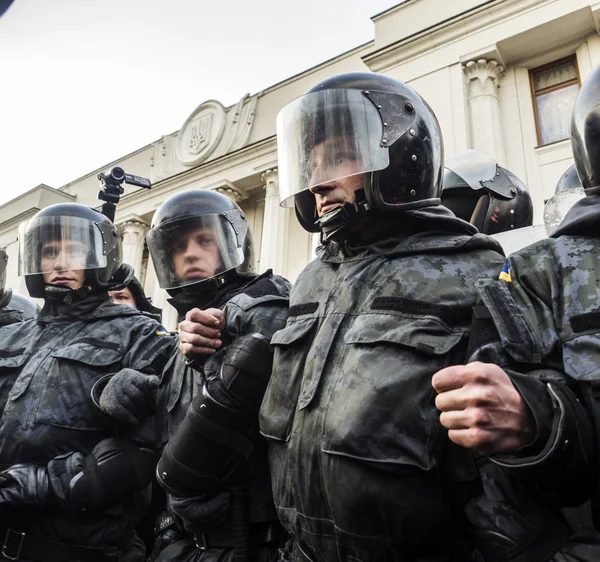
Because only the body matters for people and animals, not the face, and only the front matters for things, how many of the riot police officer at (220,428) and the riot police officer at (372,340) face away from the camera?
0

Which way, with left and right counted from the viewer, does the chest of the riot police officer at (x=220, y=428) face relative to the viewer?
facing the viewer and to the left of the viewer

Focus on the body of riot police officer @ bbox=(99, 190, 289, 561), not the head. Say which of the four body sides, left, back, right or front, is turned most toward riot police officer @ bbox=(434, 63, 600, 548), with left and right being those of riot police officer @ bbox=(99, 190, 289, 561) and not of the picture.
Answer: left

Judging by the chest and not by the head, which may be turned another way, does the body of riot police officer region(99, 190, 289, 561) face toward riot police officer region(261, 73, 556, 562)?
no

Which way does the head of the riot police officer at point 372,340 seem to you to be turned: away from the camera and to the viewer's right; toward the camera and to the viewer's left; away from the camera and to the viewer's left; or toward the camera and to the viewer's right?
toward the camera and to the viewer's left

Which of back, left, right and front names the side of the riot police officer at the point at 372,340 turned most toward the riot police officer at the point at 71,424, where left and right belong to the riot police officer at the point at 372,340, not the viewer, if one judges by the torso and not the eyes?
right

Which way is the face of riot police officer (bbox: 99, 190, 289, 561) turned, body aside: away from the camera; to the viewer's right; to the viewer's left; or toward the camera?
toward the camera

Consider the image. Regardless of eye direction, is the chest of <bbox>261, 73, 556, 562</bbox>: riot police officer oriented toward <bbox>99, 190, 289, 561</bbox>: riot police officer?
no

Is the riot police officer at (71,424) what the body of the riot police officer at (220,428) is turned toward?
no

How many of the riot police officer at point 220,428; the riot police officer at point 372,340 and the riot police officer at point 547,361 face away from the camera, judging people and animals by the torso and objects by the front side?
0

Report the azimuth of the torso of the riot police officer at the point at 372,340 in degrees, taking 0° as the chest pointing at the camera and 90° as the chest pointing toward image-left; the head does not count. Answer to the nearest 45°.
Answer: approximately 45°
